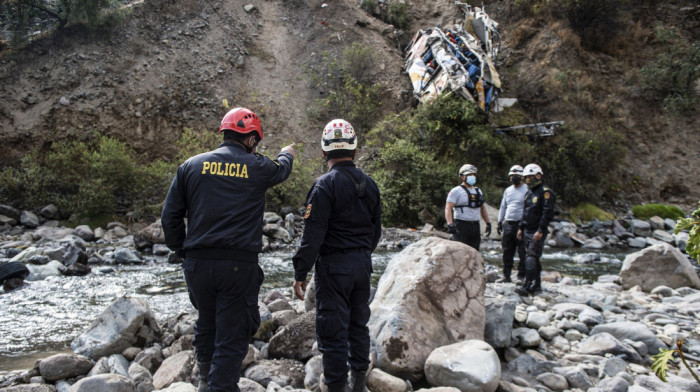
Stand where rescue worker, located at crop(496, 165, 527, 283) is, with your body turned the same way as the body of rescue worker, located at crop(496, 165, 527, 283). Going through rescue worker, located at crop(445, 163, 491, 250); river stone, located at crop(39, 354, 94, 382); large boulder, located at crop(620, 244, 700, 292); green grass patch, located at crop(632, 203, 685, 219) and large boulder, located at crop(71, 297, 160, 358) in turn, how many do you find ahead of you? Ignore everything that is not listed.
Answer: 3

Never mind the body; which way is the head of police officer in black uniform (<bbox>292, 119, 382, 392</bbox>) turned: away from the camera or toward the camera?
away from the camera

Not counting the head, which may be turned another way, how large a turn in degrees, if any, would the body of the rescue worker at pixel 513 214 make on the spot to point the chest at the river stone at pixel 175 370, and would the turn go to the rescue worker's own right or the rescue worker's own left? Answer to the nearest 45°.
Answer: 0° — they already face it

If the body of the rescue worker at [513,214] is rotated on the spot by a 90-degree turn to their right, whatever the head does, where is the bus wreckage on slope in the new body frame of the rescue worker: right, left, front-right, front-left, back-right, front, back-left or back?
front-right

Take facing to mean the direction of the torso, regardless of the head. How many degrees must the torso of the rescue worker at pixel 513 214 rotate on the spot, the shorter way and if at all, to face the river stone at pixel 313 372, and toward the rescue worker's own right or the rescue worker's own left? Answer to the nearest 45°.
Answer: approximately 45° to the rescue worker's own left

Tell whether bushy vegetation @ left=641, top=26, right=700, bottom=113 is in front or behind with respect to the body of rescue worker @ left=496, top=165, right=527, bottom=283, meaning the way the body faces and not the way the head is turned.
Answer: behind

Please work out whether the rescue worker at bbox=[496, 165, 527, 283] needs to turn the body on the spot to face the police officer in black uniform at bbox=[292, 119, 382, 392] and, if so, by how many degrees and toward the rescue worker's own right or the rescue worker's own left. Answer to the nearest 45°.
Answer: approximately 45° to the rescue worker's own left

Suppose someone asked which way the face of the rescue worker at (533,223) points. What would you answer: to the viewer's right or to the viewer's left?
to the viewer's left

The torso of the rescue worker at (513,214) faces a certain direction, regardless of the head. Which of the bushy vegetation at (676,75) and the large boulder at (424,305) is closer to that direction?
the large boulder

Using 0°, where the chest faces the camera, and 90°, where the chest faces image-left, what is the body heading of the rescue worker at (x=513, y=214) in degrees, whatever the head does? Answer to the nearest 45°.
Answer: approximately 45°

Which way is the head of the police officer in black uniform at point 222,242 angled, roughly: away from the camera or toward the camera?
away from the camera

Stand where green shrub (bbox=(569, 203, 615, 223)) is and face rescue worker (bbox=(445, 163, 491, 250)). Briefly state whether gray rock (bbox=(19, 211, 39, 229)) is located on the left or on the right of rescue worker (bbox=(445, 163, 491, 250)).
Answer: right
